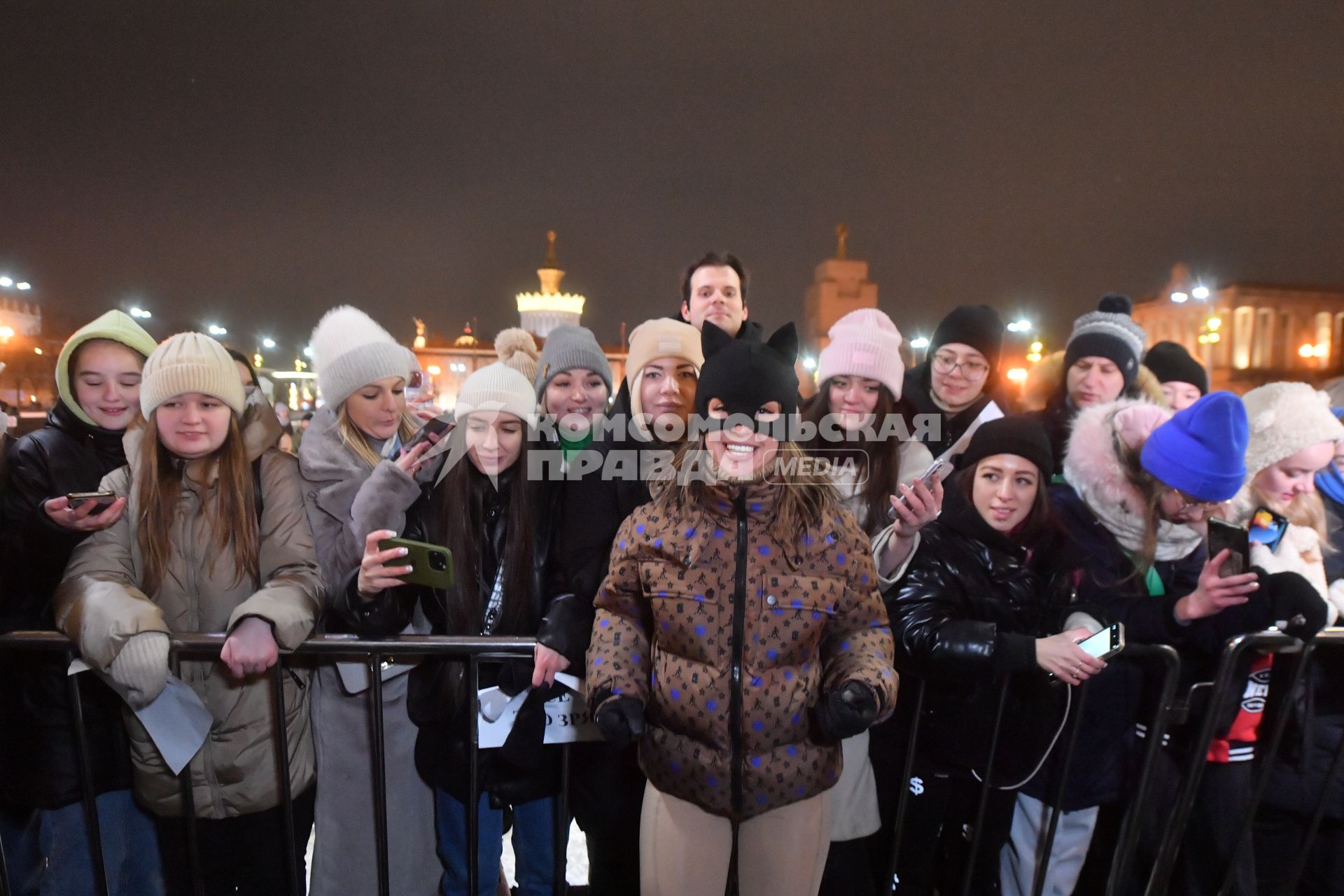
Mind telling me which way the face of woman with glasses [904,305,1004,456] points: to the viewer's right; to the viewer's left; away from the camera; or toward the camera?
toward the camera

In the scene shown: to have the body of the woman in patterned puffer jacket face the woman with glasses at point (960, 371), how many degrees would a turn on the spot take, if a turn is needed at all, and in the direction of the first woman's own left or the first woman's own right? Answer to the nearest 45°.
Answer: approximately 135° to the first woman's own left

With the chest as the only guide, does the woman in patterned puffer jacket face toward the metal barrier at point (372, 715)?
no

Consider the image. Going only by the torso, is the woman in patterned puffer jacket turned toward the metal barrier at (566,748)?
no

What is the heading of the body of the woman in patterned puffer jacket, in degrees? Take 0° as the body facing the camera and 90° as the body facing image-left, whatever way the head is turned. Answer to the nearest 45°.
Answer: approximately 0°

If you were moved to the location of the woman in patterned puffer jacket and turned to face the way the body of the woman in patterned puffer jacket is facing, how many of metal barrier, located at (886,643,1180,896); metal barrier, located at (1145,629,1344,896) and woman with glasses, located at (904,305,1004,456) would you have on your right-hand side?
0

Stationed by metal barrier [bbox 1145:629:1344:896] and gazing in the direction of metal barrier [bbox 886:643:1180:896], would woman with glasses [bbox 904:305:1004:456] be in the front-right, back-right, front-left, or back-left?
front-right

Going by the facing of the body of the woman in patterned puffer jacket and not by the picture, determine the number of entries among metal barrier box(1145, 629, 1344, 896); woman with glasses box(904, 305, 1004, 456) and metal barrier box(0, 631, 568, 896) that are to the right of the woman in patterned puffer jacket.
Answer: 1

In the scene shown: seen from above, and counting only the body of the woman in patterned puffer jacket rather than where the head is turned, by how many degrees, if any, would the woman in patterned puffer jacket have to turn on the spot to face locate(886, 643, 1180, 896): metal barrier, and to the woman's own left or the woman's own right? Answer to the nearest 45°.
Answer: approximately 135° to the woman's own left

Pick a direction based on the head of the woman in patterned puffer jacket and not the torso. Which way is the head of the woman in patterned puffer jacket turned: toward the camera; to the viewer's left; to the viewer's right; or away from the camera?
toward the camera
